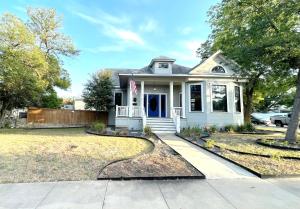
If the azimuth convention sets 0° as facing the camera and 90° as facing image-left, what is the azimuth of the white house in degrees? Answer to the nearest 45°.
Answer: approximately 0°

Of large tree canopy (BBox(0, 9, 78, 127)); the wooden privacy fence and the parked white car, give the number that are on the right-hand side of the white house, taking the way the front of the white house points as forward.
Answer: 2

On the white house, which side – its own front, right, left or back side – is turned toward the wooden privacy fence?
right

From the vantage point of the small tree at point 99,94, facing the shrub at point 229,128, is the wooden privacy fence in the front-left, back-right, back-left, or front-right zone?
back-right

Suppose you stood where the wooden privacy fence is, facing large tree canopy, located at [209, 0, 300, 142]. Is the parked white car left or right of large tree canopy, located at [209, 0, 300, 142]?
left

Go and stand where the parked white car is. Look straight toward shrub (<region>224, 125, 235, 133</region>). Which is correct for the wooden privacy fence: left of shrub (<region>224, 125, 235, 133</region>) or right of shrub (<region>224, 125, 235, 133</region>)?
right

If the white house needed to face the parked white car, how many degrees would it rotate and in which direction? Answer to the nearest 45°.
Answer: approximately 135° to its left

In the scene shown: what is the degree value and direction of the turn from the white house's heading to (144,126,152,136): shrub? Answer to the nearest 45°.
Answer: approximately 45° to its right

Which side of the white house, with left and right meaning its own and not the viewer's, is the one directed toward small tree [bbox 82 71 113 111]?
right

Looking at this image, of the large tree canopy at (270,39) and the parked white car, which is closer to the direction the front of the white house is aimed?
the large tree canopy

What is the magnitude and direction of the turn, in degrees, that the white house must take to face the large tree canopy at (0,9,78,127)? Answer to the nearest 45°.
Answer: approximately 90° to its right
